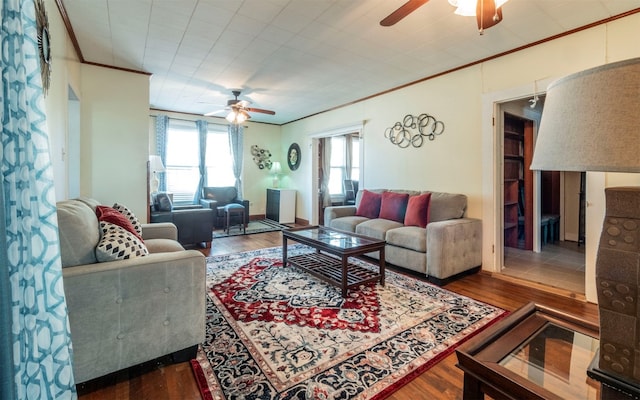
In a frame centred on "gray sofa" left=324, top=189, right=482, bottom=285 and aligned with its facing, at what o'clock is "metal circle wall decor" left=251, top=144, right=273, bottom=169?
The metal circle wall decor is roughly at 3 o'clock from the gray sofa.

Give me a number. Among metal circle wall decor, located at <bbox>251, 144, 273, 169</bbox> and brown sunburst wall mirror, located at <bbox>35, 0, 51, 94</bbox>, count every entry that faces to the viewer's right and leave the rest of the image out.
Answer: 1

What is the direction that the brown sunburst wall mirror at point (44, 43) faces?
to the viewer's right

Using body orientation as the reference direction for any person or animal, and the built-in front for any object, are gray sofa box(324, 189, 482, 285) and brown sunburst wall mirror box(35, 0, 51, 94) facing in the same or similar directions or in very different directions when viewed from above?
very different directions

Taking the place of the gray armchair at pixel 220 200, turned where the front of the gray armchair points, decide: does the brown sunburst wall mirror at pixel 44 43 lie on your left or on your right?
on your right

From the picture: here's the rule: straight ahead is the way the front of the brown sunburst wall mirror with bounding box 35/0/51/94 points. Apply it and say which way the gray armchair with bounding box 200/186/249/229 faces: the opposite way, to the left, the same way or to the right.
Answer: to the right

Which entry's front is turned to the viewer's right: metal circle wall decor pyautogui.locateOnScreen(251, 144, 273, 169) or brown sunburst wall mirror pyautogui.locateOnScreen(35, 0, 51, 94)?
brown sunburst wall mirror pyautogui.locateOnScreen(35, 0, 51, 94)

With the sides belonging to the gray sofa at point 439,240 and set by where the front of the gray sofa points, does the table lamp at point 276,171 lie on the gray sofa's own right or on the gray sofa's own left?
on the gray sofa's own right
